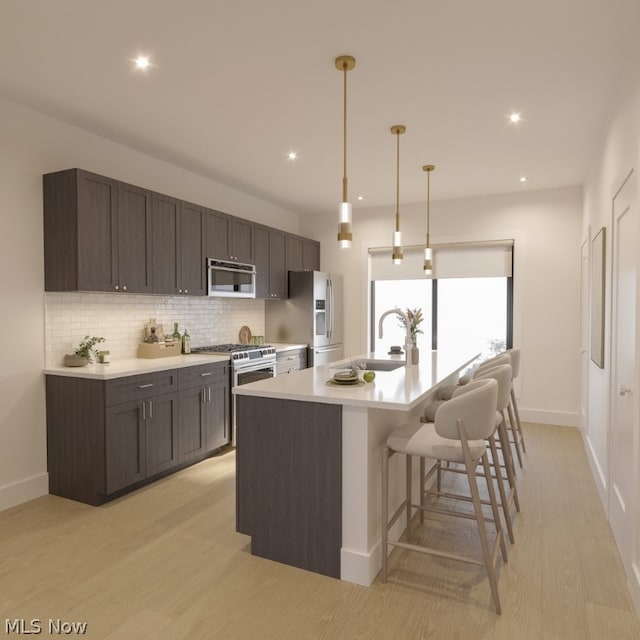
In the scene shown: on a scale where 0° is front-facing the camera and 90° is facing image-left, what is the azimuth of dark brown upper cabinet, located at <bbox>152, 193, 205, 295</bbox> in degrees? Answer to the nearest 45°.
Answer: approximately 315°

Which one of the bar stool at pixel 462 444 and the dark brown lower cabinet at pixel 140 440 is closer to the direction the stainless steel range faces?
the bar stool

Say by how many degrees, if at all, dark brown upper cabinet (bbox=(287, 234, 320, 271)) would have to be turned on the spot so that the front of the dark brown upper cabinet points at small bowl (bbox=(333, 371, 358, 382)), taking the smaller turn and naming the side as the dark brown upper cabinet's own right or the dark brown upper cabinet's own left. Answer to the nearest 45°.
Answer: approximately 45° to the dark brown upper cabinet's own right

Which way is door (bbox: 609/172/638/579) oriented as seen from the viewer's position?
to the viewer's left

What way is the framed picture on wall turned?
to the viewer's left

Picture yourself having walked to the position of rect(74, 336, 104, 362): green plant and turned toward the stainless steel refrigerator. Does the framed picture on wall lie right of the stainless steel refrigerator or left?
right

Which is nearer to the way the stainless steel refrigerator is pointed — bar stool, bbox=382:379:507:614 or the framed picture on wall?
the framed picture on wall

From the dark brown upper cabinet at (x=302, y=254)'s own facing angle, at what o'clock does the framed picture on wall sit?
The framed picture on wall is roughly at 12 o'clock from the dark brown upper cabinet.
